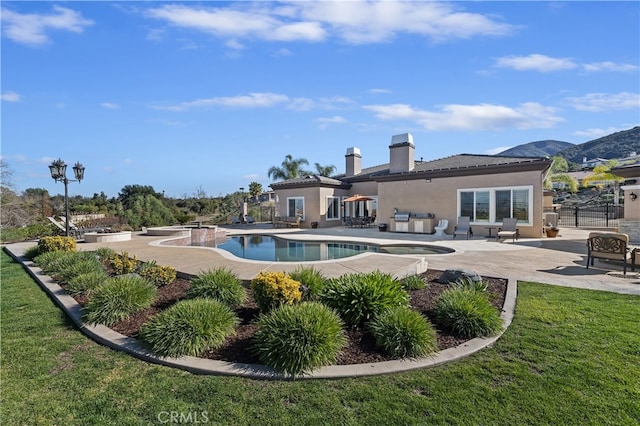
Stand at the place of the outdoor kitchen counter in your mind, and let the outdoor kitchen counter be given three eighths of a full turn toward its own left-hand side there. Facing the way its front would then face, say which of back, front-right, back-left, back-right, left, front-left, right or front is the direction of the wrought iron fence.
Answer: front

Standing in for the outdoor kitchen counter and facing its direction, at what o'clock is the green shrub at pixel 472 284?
The green shrub is roughly at 12 o'clock from the outdoor kitchen counter.
